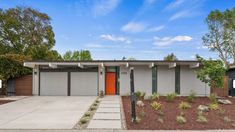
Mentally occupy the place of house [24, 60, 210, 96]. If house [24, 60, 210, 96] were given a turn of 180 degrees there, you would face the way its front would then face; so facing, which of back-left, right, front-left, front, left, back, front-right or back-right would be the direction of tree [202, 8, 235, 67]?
front-right

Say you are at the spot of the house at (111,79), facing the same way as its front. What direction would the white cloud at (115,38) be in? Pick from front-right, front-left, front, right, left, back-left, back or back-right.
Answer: back

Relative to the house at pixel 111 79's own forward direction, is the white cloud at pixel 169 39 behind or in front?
behind

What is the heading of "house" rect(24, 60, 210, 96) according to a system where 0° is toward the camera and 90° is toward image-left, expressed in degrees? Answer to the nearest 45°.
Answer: approximately 0°

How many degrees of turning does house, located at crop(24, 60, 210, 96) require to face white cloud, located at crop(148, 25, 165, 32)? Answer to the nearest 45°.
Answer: approximately 135° to its left

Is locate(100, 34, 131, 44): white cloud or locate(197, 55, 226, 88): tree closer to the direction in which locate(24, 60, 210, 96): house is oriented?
the tree
